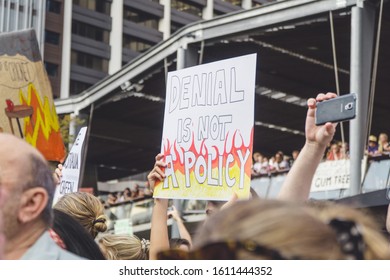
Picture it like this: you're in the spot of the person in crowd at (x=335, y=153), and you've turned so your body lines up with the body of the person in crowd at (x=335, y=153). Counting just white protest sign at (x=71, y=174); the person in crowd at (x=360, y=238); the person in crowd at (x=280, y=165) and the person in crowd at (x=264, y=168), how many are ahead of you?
2

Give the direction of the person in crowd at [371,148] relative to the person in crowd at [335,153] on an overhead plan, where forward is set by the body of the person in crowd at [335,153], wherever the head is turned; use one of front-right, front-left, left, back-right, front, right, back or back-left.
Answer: front-left

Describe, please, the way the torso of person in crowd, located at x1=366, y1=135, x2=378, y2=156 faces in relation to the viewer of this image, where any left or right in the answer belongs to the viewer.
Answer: facing the viewer and to the left of the viewer

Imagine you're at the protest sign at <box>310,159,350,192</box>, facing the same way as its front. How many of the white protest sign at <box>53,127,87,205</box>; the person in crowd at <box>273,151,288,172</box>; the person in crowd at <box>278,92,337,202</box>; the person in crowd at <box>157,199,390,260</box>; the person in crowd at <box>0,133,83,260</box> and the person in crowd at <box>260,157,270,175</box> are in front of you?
4

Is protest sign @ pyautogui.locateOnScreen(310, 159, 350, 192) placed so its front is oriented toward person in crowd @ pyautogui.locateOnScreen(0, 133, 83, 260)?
yes

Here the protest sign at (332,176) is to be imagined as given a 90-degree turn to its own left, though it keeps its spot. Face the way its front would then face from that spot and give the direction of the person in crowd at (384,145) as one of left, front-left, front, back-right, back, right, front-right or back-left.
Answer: front-right

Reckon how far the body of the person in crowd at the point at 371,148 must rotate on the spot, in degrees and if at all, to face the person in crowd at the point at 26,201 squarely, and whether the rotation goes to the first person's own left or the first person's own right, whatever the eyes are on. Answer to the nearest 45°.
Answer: approximately 45° to the first person's own left

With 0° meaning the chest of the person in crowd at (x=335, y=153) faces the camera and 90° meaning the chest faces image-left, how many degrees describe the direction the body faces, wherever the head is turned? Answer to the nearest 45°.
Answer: approximately 0°

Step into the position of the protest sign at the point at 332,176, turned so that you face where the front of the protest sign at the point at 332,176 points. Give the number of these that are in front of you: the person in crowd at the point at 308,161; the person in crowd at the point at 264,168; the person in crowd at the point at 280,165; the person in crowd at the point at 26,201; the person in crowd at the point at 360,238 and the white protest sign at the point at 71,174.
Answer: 4
